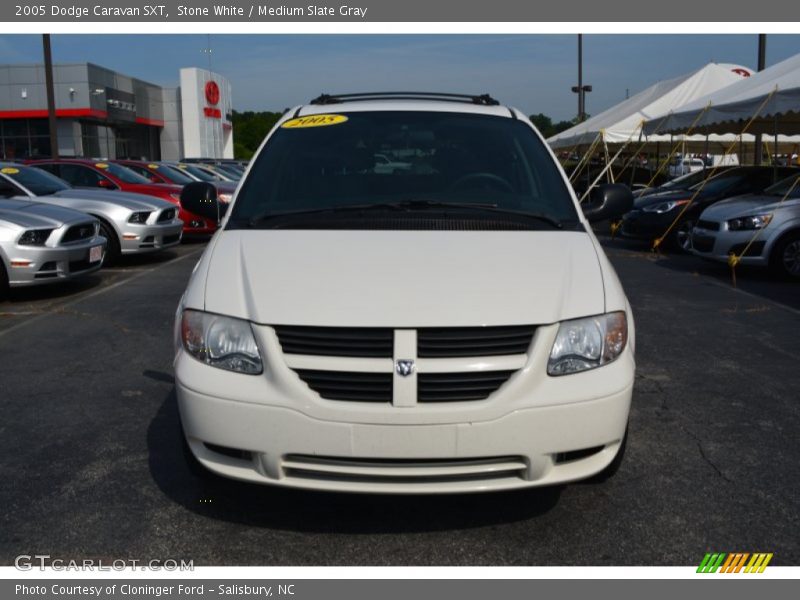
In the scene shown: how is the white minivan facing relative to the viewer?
toward the camera

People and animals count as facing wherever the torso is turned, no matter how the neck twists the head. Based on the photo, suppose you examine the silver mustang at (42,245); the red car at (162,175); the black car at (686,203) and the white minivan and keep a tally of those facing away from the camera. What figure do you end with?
0

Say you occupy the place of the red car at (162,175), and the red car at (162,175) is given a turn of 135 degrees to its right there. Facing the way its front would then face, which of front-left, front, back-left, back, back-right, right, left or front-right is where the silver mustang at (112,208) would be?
left

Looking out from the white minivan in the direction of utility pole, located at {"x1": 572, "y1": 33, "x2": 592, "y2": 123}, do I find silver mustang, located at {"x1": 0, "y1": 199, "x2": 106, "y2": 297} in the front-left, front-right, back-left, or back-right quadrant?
front-left

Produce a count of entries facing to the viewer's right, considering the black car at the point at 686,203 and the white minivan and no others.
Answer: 0

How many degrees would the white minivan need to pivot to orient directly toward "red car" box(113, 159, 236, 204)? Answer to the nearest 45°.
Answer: approximately 180°

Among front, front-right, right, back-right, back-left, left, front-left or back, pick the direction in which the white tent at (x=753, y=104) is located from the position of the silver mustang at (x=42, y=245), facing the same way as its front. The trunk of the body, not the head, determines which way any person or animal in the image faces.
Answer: front-left

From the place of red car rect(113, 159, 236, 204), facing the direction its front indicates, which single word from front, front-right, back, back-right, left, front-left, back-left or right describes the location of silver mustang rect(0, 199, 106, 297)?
front-right

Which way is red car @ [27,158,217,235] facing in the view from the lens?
facing the viewer and to the right of the viewer

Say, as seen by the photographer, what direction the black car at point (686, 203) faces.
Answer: facing the viewer and to the left of the viewer

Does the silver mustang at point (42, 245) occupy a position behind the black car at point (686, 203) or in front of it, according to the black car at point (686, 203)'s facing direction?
in front
